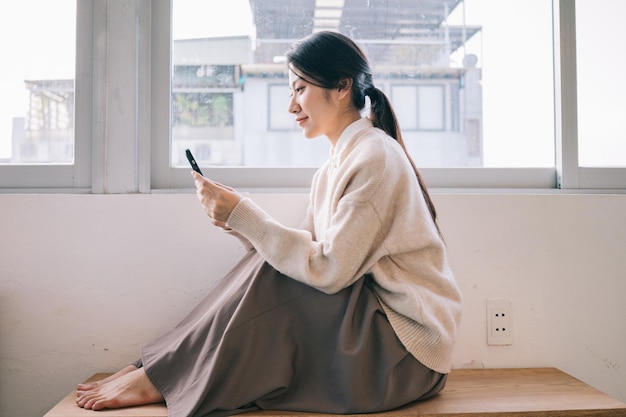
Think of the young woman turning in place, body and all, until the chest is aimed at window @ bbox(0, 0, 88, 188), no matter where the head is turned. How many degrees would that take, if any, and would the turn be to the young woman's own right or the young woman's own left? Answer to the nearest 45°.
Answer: approximately 45° to the young woman's own right

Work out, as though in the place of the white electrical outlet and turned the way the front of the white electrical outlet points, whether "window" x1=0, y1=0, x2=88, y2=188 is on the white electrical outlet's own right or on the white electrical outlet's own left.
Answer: on the white electrical outlet's own right

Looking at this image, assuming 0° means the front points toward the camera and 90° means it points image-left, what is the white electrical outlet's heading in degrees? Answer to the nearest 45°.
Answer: approximately 0°

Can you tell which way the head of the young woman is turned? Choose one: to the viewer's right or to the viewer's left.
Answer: to the viewer's left

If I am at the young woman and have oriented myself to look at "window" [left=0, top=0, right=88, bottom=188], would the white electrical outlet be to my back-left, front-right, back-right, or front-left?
back-right

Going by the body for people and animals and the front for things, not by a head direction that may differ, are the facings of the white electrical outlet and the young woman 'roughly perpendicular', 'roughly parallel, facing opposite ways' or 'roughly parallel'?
roughly perpendicular

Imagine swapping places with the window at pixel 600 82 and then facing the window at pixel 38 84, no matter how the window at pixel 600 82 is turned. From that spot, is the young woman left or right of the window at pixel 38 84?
left

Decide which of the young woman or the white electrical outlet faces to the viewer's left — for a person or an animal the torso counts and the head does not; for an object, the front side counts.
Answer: the young woman

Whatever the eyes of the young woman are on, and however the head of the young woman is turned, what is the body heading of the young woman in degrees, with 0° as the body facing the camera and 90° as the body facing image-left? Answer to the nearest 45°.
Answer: approximately 90°

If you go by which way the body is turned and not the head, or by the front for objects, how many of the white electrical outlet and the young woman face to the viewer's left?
1

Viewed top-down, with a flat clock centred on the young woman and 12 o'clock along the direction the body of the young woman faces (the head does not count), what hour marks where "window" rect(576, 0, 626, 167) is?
The window is roughly at 5 o'clock from the young woman.
